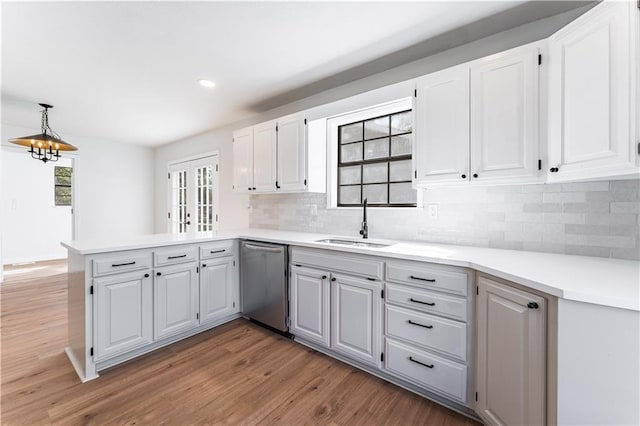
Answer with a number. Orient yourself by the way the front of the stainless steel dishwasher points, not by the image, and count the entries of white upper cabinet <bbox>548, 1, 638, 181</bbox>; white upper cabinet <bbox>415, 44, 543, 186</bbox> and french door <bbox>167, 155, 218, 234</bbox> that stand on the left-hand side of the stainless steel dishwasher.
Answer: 2

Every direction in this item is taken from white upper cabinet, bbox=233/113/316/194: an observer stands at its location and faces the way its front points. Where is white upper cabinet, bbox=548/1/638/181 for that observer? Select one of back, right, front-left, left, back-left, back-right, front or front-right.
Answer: left

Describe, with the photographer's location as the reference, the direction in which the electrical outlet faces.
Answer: facing the viewer

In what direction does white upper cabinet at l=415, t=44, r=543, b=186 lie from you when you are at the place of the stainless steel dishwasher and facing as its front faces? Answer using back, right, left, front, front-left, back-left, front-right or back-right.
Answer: left

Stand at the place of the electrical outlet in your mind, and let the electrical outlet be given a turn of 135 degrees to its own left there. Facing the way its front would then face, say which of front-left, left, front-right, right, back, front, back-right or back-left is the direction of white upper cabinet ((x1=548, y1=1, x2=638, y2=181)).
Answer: right

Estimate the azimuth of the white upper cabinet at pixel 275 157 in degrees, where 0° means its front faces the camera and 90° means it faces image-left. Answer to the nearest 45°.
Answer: approximately 45°

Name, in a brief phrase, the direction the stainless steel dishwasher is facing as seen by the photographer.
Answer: facing the viewer and to the left of the viewer
